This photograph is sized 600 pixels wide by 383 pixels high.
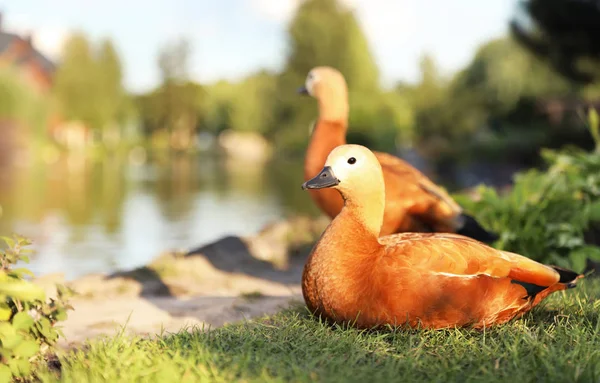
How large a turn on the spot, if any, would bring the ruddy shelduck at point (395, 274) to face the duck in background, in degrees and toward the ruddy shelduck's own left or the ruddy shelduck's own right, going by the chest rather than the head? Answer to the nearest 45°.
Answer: approximately 90° to the ruddy shelduck's own right

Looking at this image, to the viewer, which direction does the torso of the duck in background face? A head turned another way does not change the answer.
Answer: to the viewer's left

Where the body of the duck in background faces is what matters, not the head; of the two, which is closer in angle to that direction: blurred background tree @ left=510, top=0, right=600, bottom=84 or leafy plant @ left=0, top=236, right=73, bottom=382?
the leafy plant

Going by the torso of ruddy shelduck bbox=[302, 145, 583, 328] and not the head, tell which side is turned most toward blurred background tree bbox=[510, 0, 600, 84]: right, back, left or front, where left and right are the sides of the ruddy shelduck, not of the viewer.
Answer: right

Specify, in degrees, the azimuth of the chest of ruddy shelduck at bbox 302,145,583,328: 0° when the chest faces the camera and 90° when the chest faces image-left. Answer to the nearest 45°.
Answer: approximately 90°

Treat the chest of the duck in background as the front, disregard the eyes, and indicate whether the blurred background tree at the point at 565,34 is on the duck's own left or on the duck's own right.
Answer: on the duck's own right

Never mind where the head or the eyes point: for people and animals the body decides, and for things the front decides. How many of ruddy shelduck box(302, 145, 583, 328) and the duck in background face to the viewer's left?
2

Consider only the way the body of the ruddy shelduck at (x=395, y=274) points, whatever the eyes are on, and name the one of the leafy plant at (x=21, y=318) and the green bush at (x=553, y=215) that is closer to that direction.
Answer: the leafy plant

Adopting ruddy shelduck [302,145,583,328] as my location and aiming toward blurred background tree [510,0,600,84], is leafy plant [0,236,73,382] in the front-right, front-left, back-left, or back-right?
back-left

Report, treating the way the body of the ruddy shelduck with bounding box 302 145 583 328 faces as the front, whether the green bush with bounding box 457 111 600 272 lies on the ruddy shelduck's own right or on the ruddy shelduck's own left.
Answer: on the ruddy shelduck's own right

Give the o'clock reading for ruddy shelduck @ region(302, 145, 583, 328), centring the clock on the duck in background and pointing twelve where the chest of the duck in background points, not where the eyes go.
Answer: The ruddy shelduck is roughly at 9 o'clock from the duck in background.
